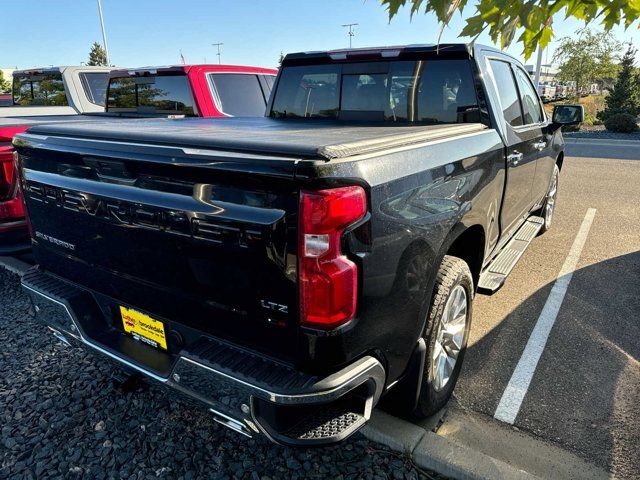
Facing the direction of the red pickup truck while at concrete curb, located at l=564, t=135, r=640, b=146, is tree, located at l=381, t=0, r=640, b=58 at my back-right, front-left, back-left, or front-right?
front-left

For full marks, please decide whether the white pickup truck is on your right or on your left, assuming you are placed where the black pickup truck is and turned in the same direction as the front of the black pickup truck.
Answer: on your left

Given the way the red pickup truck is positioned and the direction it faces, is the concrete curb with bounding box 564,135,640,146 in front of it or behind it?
in front

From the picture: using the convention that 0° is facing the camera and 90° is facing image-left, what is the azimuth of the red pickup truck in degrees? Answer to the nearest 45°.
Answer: approximately 225°

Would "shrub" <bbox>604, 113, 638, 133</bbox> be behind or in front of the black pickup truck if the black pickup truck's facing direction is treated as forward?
in front

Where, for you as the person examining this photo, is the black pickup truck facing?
facing away from the viewer and to the right of the viewer

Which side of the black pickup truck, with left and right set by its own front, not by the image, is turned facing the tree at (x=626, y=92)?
front

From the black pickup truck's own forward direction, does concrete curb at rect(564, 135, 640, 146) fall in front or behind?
in front

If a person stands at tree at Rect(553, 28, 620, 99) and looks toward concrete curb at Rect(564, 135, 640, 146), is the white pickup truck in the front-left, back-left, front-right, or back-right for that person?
front-right

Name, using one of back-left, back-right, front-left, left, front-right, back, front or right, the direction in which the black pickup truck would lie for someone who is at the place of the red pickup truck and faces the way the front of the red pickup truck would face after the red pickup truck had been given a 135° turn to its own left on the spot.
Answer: left

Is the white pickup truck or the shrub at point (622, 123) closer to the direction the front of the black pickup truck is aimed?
the shrub

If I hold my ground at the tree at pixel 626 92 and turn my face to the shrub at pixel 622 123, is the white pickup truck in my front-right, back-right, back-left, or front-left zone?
front-right

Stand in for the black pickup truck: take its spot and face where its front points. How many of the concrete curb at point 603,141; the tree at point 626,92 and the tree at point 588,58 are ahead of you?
3

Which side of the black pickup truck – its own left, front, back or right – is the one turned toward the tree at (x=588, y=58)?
front
